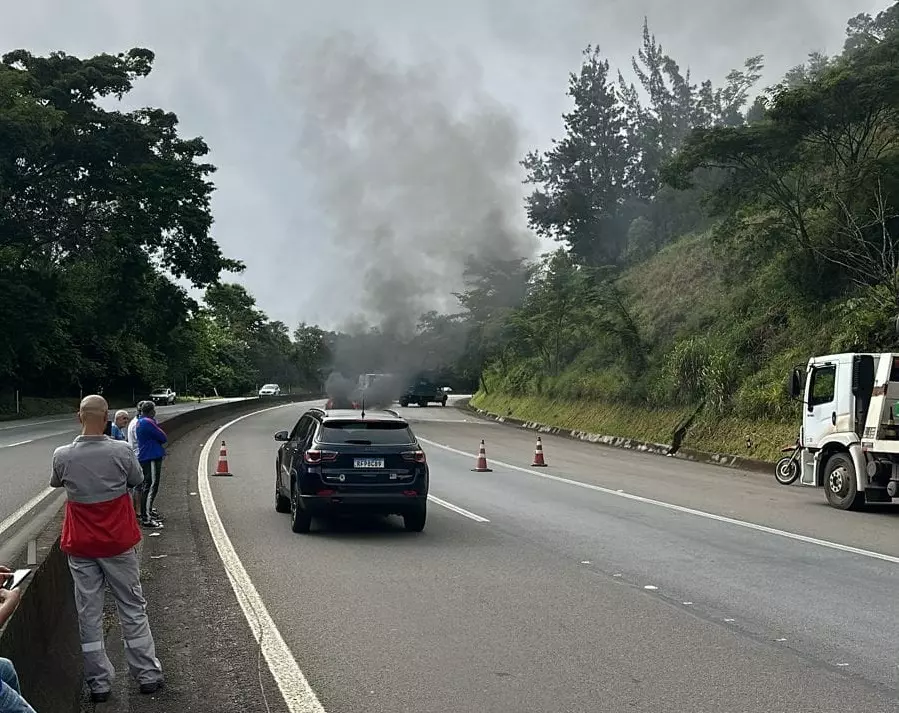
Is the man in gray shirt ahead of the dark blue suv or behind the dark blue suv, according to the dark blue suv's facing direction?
behind

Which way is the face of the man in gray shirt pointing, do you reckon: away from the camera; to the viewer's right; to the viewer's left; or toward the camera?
away from the camera

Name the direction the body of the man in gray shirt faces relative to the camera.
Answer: away from the camera

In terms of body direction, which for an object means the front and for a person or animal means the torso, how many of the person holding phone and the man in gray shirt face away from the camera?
1

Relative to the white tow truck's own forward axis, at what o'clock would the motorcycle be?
The motorcycle is roughly at 1 o'clock from the white tow truck.

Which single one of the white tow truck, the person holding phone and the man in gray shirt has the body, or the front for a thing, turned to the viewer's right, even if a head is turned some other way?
the person holding phone

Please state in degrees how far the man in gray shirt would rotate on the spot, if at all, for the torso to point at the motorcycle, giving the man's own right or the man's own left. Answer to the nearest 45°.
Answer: approximately 45° to the man's own right

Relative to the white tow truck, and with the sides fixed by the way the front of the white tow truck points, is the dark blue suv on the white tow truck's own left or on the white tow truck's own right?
on the white tow truck's own left

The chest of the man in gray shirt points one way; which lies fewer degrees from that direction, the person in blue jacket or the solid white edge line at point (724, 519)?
the person in blue jacket

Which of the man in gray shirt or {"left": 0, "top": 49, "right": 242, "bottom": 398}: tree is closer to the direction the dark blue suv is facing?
the tree

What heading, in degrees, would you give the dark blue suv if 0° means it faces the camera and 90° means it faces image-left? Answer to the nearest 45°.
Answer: approximately 180°

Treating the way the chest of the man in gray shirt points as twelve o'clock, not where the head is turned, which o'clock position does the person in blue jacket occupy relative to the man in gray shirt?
The person in blue jacket is roughly at 12 o'clock from the man in gray shirt.
